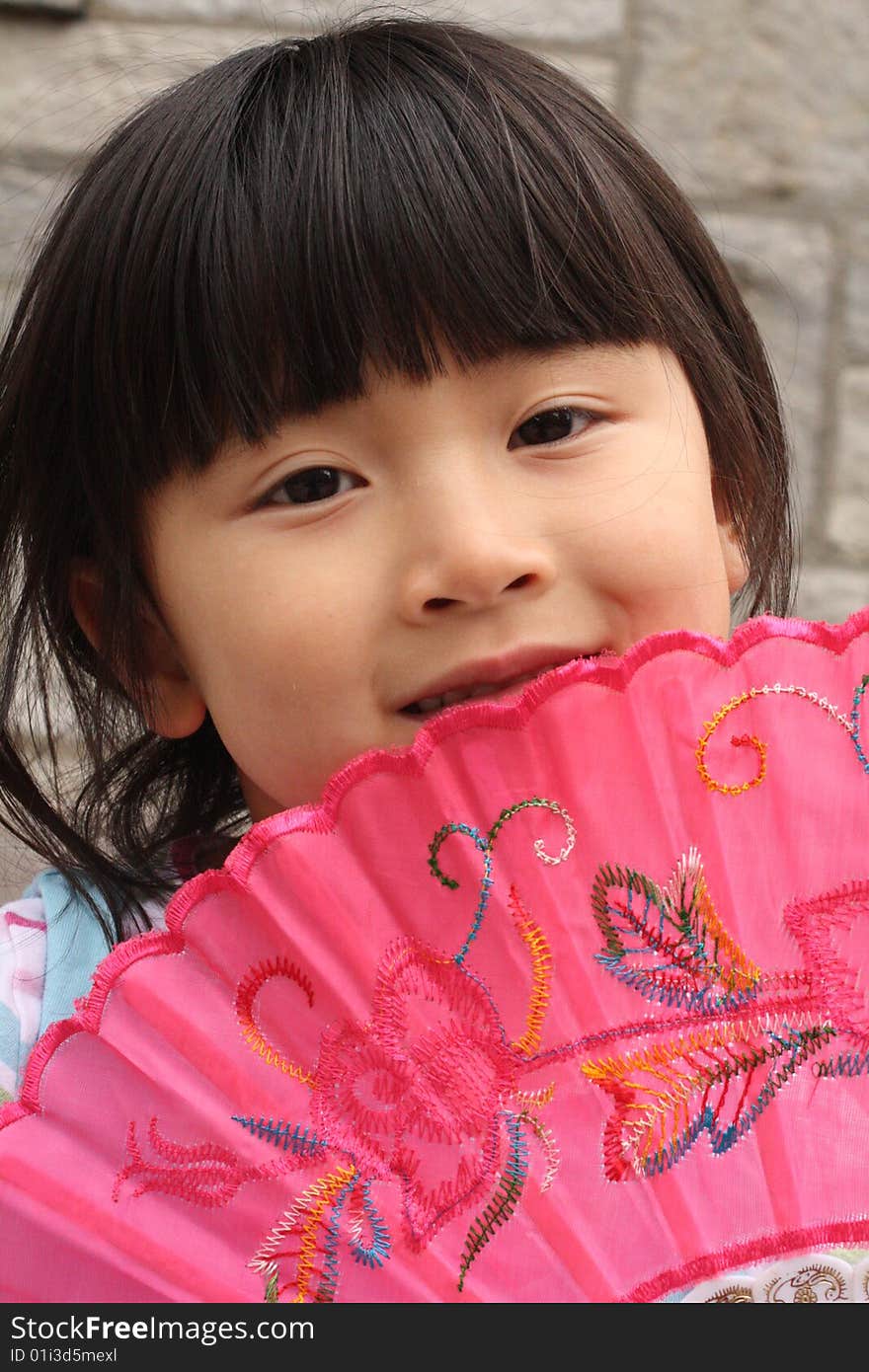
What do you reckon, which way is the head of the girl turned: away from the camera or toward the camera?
toward the camera

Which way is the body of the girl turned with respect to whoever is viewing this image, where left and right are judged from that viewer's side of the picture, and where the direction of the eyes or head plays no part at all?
facing the viewer
